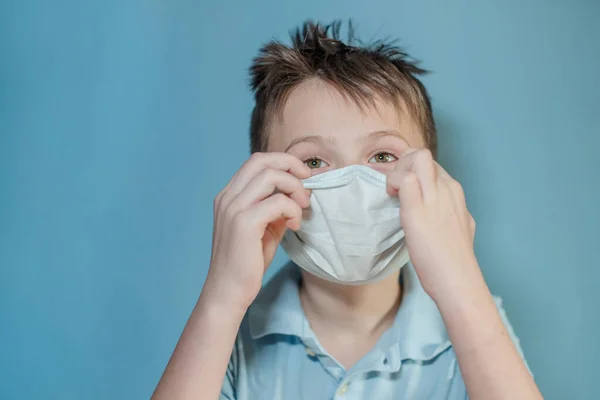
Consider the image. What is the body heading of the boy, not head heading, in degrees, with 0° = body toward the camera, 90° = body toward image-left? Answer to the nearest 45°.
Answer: approximately 0°
